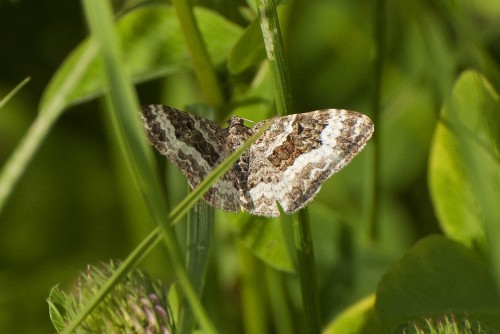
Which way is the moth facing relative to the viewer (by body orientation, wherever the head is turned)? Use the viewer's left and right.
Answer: facing away from the viewer
